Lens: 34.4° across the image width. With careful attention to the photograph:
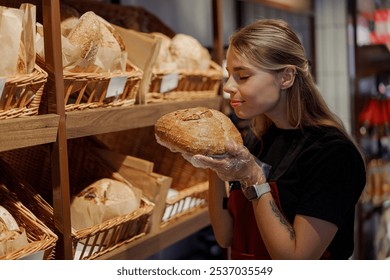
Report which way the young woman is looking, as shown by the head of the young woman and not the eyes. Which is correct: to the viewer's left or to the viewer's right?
to the viewer's left

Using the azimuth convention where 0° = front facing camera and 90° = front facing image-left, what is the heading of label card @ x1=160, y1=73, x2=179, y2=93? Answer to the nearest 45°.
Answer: approximately 315°

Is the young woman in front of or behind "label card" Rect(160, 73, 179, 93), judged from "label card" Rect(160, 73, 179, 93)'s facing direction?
in front

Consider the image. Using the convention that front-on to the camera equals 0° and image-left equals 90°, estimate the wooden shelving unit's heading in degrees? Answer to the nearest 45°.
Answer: approximately 315°
